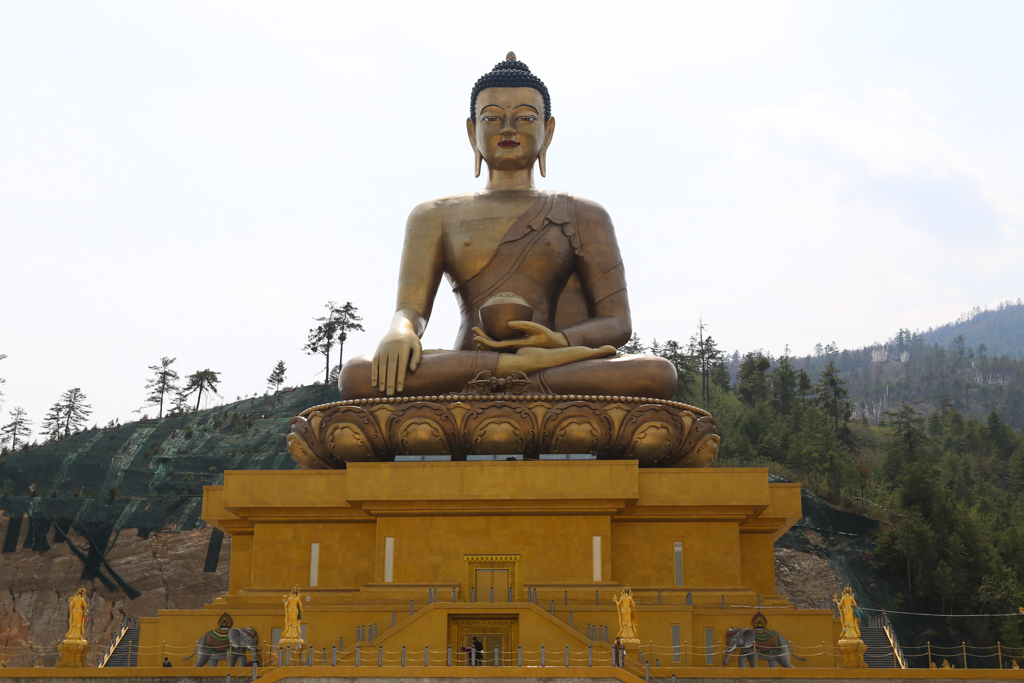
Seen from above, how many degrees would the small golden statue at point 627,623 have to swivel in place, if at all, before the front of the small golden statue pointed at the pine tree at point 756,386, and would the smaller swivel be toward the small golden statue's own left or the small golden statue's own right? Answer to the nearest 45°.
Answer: approximately 180°

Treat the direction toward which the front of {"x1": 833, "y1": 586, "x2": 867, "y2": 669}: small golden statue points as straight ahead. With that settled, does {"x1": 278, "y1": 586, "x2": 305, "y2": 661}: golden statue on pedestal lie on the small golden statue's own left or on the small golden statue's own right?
on the small golden statue's own right

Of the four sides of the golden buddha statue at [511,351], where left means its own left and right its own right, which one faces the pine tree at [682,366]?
back

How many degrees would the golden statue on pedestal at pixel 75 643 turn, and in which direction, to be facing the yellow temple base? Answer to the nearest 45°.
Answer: approximately 90° to its left

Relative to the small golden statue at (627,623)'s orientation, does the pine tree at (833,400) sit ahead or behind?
behind

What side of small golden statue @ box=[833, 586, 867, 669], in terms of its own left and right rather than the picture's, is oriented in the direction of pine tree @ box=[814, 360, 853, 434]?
back

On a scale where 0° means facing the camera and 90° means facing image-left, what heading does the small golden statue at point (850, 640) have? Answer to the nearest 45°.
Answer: approximately 0°

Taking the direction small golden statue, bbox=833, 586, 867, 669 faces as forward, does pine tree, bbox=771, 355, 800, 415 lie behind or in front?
behind
